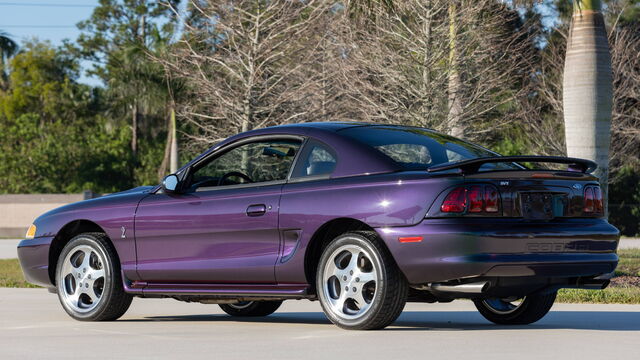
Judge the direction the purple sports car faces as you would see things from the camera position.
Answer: facing away from the viewer and to the left of the viewer

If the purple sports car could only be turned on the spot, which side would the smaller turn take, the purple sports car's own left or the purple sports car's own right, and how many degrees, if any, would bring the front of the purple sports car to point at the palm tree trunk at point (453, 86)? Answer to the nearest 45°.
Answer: approximately 45° to the purple sports car's own right

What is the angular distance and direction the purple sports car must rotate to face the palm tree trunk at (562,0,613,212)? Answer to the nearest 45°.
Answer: approximately 90° to its right
